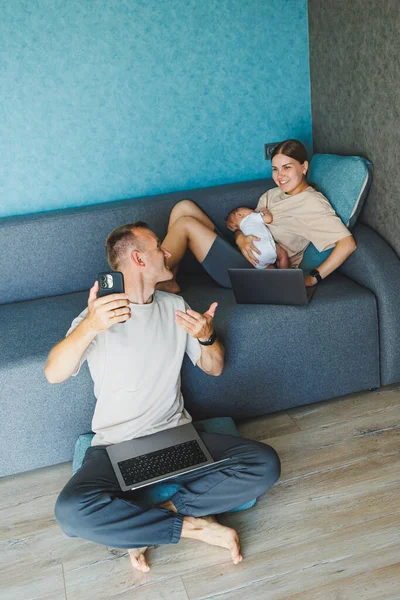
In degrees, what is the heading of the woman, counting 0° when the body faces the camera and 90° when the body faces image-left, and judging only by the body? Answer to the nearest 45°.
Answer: approximately 45°

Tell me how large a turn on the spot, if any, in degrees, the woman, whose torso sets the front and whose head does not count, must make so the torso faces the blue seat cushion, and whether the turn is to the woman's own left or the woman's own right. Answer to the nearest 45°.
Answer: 0° — they already face it
